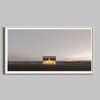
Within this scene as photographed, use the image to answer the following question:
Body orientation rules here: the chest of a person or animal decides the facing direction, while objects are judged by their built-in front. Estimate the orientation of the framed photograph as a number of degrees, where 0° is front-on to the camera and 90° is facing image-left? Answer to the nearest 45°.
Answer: approximately 0°
